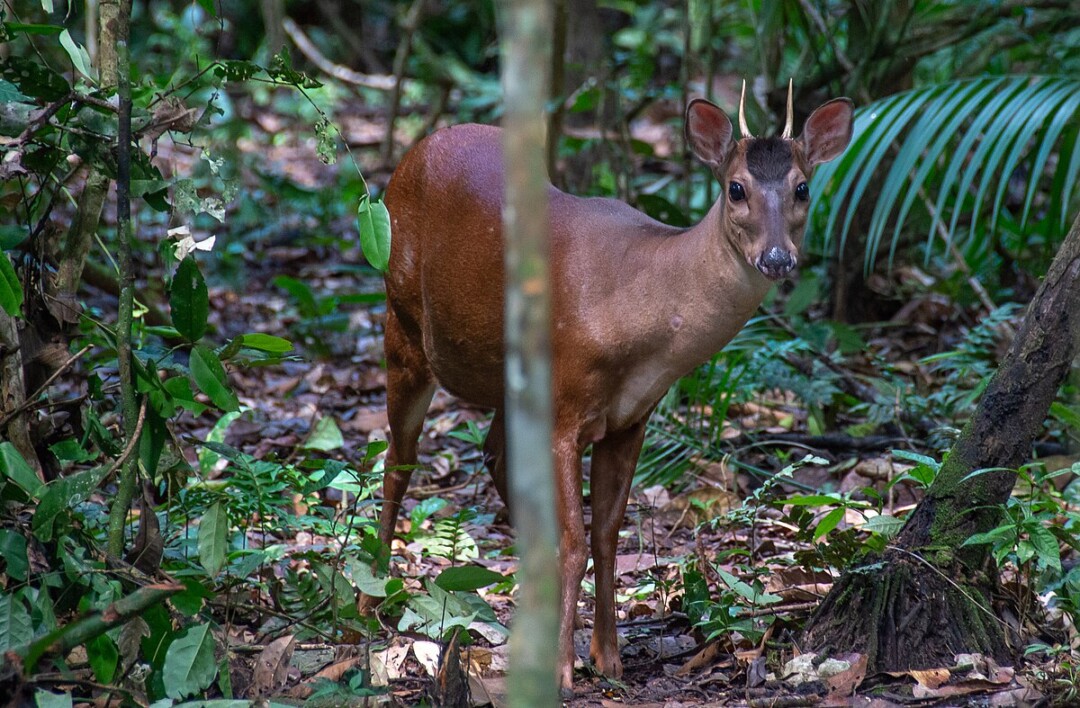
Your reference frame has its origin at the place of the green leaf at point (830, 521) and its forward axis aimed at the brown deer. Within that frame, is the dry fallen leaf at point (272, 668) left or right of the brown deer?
left

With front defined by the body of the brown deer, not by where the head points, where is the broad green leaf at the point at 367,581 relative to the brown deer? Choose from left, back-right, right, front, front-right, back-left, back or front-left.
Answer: right

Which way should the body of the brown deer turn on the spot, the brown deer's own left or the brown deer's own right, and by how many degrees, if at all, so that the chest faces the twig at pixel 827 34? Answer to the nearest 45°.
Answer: approximately 135° to the brown deer's own left

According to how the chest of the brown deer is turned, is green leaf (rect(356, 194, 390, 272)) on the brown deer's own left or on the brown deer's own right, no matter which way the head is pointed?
on the brown deer's own right

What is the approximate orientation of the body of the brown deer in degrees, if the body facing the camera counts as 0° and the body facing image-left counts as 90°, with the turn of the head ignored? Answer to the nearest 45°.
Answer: approximately 315°

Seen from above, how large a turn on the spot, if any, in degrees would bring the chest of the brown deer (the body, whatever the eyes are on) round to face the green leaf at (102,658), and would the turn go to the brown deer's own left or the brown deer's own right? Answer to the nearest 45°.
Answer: approximately 90° to the brown deer's own right

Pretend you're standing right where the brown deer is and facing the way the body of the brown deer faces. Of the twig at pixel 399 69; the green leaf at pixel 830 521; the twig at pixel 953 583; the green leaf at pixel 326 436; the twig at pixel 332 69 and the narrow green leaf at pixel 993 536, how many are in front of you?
3

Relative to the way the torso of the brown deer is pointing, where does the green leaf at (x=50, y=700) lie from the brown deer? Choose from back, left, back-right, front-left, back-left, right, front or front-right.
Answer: right

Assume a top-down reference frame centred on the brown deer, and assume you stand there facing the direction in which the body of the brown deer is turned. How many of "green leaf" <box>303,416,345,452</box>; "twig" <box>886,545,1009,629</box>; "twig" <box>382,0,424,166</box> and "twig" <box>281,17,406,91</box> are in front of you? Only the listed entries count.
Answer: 1

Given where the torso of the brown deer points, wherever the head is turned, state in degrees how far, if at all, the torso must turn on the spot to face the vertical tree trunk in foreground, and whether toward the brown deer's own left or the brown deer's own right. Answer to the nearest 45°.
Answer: approximately 45° to the brown deer's own right
